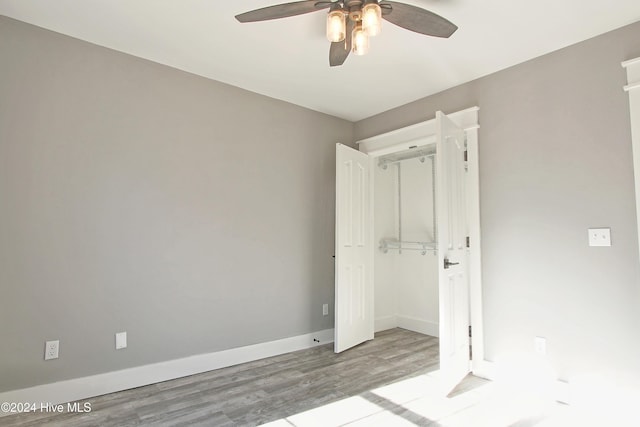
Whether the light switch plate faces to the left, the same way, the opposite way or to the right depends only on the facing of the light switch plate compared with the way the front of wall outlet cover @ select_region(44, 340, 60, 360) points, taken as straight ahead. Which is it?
to the right

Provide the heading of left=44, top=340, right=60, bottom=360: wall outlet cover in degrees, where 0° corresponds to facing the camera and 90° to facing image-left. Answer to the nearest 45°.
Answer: approximately 0°

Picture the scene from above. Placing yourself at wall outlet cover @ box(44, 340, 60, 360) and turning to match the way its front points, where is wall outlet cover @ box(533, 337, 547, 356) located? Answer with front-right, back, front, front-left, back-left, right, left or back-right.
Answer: front-left

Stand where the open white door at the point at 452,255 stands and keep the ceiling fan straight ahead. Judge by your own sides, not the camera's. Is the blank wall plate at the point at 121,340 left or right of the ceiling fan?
right

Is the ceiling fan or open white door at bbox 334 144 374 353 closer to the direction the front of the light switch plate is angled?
the ceiling fan

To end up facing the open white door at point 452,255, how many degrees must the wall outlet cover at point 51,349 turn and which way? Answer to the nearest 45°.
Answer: approximately 45° to its left

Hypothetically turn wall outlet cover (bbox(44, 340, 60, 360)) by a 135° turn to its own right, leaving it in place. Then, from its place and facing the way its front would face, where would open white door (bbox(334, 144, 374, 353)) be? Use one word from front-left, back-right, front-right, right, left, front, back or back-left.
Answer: back-right

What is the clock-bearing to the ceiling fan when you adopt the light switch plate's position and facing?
The ceiling fan is roughly at 1 o'clock from the light switch plate.

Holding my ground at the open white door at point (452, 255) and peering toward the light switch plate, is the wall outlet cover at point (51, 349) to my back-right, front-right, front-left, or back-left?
back-right

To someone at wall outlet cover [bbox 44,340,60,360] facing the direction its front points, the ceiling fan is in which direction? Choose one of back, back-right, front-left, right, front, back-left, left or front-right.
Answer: front-left

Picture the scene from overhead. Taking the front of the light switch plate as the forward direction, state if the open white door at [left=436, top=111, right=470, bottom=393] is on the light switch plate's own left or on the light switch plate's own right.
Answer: on the light switch plate's own right

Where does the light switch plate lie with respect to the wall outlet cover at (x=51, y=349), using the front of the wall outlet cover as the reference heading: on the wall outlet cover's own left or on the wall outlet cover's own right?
on the wall outlet cover's own left
